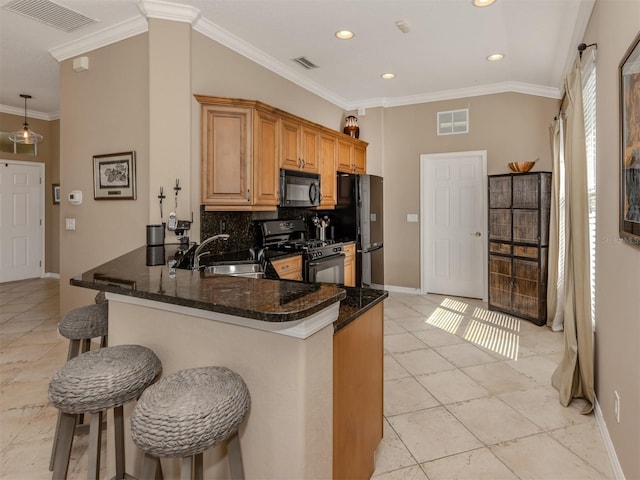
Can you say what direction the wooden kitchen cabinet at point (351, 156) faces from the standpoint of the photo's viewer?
facing the viewer and to the right of the viewer

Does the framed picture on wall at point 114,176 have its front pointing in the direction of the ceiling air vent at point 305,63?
no

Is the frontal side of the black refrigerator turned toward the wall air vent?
no

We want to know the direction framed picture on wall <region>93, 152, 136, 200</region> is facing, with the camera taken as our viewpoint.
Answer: facing the viewer and to the left of the viewer

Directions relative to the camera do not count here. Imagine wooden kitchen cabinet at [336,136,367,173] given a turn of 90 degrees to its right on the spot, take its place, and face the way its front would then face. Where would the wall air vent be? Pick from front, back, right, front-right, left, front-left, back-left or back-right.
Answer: back-left

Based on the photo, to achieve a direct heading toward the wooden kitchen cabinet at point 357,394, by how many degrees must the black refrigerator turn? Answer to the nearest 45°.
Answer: approximately 45° to its right

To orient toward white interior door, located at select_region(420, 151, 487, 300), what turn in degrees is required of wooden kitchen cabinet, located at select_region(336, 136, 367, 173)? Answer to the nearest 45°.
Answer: approximately 45° to its left

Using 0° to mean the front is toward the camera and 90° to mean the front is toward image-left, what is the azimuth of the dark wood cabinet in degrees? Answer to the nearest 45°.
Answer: approximately 45°

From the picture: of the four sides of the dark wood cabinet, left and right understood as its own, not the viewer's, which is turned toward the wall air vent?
right

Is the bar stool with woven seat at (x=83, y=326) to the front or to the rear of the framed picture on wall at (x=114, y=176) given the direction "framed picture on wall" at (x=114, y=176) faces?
to the front

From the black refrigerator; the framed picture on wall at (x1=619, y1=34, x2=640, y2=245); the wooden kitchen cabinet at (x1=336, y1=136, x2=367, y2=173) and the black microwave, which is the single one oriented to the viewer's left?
the framed picture on wall

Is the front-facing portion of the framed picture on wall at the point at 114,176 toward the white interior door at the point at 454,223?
no
